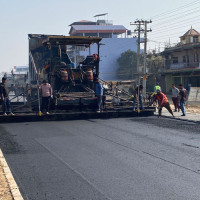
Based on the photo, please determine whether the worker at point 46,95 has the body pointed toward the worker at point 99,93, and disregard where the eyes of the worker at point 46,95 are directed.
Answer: no

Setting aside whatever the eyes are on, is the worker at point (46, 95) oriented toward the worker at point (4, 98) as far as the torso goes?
no
